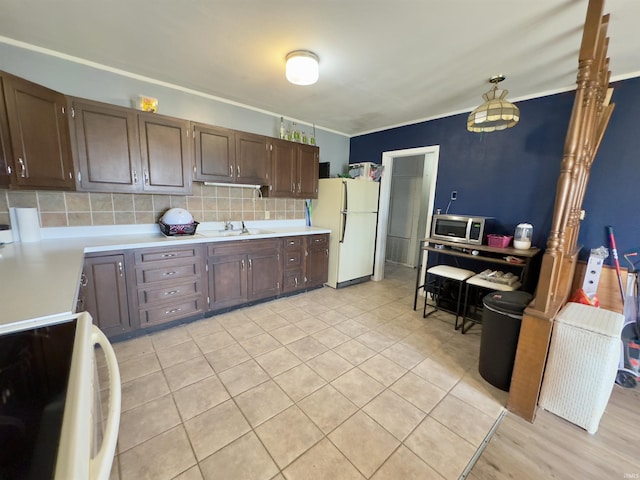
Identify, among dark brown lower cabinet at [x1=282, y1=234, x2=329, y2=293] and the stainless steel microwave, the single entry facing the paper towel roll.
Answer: the stainless steel microwave

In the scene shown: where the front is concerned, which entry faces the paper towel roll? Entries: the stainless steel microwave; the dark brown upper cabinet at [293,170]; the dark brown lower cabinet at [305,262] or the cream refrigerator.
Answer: the stainless steel microwave

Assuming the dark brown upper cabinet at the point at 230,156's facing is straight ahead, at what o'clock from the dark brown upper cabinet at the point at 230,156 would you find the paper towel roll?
The paper towel roll is roughly at 4 o'clock from the dark brown upper cabinet.

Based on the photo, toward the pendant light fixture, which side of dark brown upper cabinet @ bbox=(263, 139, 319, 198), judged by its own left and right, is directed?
front

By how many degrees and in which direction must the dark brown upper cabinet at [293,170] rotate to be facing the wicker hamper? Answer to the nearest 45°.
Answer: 0° — it already faces it

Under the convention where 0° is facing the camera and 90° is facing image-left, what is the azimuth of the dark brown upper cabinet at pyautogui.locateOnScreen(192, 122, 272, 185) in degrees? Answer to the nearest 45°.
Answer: approximately 315°

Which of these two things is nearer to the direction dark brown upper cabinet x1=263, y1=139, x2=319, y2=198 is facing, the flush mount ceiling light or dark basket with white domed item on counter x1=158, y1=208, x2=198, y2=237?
the flush mount ceiling light

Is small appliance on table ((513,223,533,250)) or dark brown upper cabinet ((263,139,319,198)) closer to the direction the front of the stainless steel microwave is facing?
the dark brown upper cabinet

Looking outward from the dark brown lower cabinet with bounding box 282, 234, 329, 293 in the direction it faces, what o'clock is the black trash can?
The black trash can is roughly at 12 o'clock from the dark brown lower cabinet.

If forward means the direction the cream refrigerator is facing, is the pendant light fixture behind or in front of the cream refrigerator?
in front

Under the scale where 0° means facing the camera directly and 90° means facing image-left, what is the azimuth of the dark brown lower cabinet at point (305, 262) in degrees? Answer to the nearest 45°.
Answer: approximately 315°

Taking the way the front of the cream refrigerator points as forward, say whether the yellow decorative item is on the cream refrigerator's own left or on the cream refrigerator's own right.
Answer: on the cream refrigerator's own right
